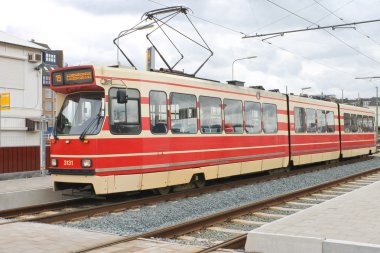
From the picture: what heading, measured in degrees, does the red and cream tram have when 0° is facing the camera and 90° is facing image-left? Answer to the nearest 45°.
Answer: approximately 45°
